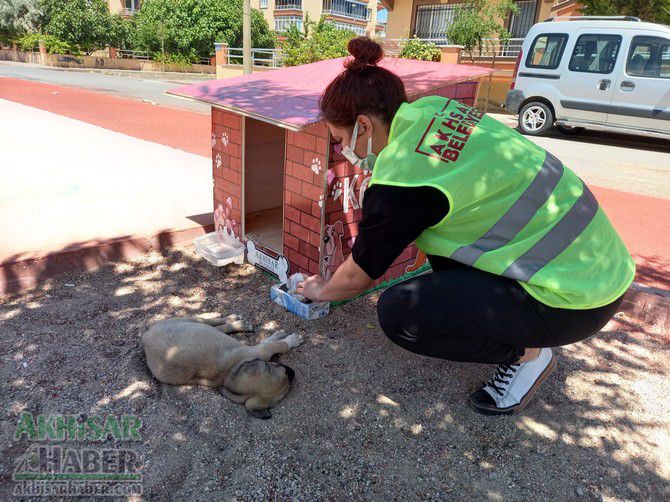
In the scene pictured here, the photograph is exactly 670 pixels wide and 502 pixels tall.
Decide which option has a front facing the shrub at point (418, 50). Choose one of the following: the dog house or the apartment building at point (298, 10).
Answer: the apartment building

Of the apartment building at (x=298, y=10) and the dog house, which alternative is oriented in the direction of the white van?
the apartment building

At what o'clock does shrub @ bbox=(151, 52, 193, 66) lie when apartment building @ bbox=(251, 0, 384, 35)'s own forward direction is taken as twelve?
The shrub is roughly at 1 o'clock from the apartment building.

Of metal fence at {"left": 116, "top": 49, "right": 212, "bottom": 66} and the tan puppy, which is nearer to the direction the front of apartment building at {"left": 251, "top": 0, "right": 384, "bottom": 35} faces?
the tan puppy

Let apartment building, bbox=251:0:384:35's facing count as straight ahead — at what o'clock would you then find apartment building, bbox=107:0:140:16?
apartment building, bbox=107:0:140:16 is roughly at 3 o'clock from apartment building, bbox=251:0:384:35.

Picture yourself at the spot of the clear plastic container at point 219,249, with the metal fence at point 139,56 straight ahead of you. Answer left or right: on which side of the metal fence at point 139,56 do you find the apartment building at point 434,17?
right

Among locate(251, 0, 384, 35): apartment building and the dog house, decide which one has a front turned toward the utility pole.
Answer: the apartment building

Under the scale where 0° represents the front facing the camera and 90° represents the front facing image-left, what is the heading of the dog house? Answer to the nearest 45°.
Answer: approximately 45°

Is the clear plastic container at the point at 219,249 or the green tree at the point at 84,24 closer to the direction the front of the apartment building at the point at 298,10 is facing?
the clear plastic container

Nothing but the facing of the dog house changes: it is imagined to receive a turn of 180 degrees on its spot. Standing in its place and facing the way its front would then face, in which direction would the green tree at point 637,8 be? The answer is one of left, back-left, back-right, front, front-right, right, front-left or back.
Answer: front

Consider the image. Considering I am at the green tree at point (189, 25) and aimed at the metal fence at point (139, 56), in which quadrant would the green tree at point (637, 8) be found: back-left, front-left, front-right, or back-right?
back-left

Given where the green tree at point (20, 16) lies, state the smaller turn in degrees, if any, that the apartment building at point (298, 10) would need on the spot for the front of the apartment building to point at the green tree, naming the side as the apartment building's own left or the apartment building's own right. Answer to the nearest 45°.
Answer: approximately 45° to the apartment building's own right

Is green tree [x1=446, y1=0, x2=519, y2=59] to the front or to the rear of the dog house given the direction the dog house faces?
to the rear

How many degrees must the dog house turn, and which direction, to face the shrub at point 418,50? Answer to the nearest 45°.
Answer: approximately 135° to its right
